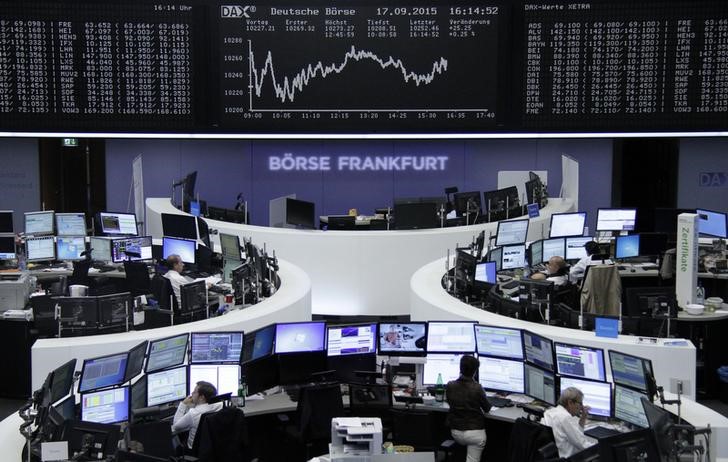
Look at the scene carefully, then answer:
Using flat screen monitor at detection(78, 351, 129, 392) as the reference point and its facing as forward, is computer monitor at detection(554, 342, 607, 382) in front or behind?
in front

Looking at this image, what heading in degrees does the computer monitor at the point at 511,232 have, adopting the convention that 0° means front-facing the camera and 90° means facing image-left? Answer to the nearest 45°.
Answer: approximately 0°

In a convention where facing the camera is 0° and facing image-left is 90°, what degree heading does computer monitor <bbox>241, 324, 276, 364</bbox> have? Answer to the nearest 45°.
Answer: approximately 315°

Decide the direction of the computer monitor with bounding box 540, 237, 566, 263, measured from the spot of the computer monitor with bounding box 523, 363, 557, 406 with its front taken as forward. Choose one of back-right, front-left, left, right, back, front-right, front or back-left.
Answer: back-right

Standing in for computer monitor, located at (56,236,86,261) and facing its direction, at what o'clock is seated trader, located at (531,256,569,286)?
The seated trader is roughly at 10 o'clock from the computer monitor.

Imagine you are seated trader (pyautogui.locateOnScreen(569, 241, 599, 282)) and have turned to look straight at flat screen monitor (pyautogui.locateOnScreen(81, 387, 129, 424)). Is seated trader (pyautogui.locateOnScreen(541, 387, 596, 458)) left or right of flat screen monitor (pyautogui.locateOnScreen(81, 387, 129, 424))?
left

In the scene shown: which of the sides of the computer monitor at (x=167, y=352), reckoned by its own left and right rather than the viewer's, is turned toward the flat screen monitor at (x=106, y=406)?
right

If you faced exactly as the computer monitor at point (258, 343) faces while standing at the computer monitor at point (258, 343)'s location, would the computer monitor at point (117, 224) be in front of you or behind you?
behind

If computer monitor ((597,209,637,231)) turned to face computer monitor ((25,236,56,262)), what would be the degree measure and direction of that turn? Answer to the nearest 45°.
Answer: approximately 90° to its right

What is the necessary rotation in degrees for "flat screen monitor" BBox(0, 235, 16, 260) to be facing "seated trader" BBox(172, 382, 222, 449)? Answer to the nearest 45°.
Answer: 0° — it already faces them
